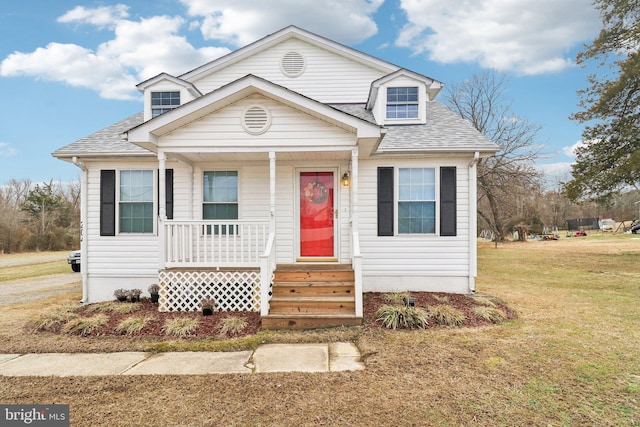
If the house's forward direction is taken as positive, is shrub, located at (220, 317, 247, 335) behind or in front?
in front

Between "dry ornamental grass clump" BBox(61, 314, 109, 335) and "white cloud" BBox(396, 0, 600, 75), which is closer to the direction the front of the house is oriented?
the dry ornamental grass clump

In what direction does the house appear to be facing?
toward the camera

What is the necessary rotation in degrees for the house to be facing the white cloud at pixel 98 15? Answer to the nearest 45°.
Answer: approximately 135° to its right

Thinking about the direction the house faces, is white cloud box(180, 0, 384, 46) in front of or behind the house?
behind

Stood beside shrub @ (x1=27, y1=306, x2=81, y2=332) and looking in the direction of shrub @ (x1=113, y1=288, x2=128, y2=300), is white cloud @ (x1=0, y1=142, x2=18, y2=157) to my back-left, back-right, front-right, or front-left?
front-left

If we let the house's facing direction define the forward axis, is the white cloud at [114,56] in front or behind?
behind

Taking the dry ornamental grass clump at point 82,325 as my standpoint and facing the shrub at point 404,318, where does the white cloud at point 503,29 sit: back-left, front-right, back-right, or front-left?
front-left

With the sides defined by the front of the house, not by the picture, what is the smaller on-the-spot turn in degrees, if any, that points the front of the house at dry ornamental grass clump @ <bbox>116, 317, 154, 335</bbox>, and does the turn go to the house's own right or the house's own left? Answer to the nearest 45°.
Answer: approximately 45° to the house's own right
